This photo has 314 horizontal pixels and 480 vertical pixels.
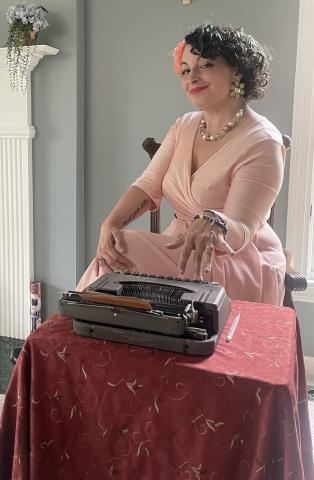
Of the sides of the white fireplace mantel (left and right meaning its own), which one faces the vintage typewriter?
front

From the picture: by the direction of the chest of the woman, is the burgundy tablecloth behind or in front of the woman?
in front

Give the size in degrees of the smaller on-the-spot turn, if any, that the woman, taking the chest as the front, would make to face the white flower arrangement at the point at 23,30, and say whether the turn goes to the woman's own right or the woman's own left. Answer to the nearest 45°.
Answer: approximately 90° to the woman's own right

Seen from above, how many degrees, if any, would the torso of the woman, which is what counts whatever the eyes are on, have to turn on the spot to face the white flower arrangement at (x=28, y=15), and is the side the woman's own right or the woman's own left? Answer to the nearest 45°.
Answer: approximately 90° to the woman's own right

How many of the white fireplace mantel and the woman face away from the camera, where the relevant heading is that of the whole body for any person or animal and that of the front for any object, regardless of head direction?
0

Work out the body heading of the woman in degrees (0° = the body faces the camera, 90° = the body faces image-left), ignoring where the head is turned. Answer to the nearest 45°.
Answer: approximately 45°

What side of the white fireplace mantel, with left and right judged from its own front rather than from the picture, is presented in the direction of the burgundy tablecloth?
front

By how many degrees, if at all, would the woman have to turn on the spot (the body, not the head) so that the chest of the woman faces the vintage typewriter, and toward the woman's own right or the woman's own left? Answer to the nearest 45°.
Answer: approximately 45° to the woman's own left

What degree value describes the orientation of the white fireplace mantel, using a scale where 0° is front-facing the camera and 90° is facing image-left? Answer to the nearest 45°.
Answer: approximately 0°
